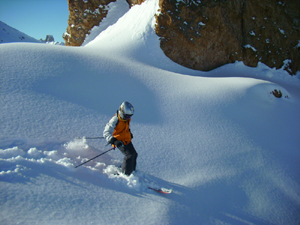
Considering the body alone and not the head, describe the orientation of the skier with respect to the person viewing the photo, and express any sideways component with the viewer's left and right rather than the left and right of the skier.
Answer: facing the viewer and to the right of the viewer
